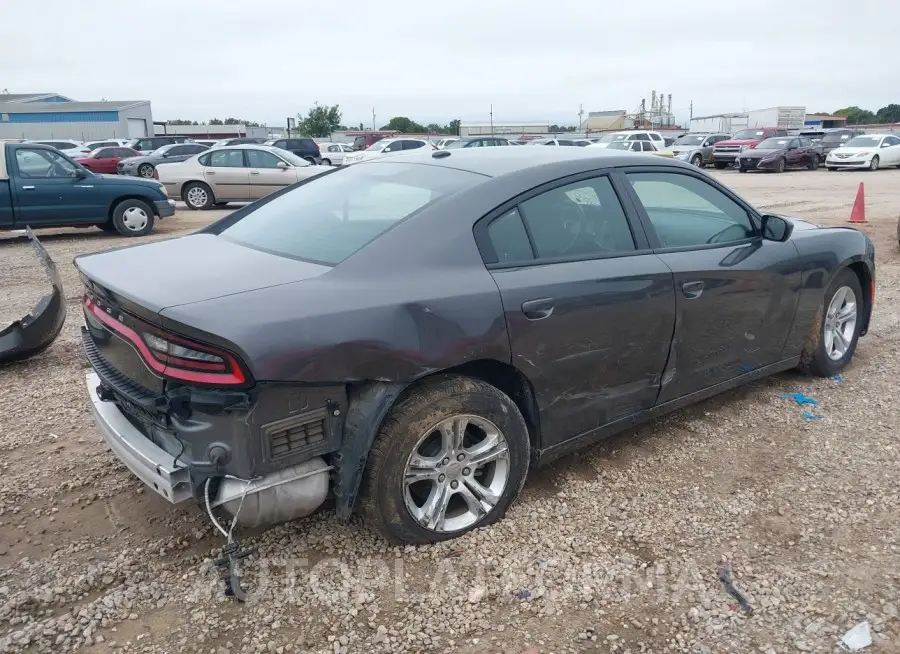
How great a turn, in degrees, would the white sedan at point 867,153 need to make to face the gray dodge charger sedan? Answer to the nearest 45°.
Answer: approximately 45° to its left

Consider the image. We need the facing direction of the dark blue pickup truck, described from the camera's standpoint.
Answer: facing to the right of the viewer

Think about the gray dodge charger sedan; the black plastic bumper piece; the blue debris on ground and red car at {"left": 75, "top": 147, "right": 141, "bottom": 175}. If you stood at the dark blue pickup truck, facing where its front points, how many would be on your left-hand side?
1

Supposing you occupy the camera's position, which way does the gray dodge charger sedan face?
facing away from the viewer and to the right of the viewer

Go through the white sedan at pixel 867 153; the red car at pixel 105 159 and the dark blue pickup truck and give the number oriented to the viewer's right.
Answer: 1

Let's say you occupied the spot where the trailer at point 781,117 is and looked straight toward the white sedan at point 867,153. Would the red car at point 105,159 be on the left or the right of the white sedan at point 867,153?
right

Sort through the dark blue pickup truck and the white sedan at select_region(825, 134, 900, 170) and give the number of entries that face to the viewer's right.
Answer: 1

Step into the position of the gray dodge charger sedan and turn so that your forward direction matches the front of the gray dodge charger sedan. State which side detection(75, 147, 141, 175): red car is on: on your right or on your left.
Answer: on your left

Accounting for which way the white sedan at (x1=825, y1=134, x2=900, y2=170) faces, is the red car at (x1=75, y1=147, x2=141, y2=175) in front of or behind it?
in front

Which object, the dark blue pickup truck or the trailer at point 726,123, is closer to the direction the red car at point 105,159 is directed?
the dark blue pickup truck

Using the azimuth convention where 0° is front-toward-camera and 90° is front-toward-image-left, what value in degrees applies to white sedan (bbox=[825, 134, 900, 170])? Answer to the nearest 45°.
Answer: approximately 45°

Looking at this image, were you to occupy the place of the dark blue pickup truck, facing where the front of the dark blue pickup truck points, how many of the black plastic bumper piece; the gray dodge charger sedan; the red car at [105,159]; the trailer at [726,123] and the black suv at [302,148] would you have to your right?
2
